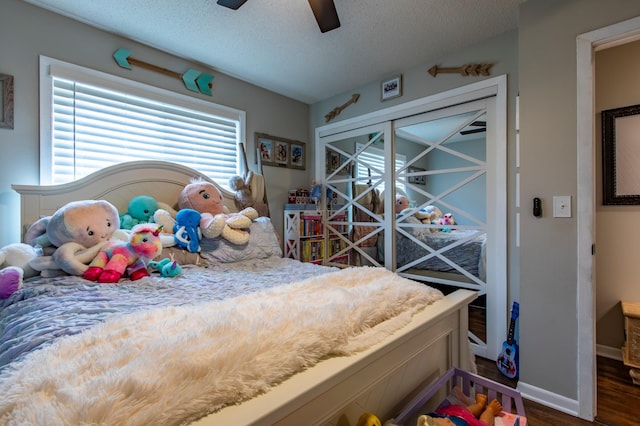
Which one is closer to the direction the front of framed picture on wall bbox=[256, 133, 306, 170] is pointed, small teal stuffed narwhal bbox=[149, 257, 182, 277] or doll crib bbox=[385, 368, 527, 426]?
the doll crib

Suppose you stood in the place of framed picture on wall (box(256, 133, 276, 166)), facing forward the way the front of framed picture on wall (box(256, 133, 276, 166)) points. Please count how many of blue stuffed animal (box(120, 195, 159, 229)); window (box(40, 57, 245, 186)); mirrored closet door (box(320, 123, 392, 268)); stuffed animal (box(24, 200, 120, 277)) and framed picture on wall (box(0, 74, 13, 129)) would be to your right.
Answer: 4

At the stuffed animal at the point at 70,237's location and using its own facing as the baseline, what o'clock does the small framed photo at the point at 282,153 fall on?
The small framed photo is roughly at 10 o'clock from the stuffed animal.

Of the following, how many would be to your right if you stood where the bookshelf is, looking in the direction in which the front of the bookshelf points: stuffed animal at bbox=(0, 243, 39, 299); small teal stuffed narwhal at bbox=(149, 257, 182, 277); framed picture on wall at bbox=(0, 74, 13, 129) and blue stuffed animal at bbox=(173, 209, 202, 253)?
4

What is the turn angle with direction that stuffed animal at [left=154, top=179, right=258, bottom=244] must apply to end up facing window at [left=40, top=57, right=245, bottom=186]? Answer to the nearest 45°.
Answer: approximately 135° to its right

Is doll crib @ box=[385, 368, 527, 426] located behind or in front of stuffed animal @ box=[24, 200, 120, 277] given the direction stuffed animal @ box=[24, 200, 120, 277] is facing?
in front

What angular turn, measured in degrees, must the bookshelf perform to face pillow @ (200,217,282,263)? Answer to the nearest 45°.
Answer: approximately 90° to its right

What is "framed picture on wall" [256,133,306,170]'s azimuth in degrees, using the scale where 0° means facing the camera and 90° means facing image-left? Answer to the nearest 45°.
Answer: approximately 315°

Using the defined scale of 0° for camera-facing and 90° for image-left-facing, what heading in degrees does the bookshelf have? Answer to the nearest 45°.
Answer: approximately 315°

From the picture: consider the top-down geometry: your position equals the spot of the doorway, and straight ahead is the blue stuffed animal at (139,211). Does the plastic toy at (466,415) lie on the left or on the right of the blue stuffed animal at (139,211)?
left

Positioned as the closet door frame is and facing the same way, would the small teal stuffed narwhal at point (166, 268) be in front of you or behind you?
in front

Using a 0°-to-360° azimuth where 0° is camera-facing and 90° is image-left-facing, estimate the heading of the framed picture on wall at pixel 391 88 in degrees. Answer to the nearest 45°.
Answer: approximately 45°
